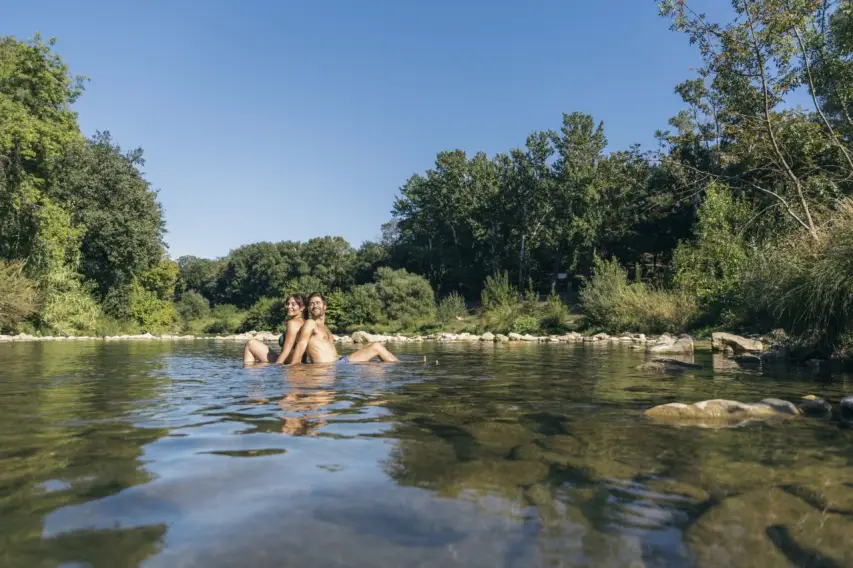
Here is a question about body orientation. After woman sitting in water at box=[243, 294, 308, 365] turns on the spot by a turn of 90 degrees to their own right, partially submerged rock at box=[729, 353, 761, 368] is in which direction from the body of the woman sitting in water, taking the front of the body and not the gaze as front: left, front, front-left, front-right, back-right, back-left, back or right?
right

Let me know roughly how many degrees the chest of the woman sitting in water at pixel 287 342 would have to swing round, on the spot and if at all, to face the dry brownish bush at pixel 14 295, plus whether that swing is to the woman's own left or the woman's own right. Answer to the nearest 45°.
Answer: approximately 45° to the woman's own right

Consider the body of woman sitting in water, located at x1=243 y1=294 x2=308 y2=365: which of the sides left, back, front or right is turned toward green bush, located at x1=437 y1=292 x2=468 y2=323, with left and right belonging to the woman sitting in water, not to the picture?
right

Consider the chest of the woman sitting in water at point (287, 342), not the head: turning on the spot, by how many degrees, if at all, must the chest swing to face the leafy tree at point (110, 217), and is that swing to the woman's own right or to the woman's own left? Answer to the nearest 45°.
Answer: approximately 90° to the woman's own right

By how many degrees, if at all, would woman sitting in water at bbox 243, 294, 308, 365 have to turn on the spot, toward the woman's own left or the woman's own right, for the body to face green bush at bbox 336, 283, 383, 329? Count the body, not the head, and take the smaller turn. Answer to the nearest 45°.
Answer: approximately 90° to the woman's own right

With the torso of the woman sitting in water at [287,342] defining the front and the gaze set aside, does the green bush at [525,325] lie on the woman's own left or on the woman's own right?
on the woman's own right

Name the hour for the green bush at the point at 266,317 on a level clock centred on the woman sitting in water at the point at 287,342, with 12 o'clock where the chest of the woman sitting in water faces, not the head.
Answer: The green bush is roughly at 3 o'clock from the woman sitting in water.

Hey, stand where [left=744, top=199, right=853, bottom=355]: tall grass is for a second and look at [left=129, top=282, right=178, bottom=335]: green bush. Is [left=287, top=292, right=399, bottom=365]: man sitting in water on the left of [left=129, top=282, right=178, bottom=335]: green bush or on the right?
left

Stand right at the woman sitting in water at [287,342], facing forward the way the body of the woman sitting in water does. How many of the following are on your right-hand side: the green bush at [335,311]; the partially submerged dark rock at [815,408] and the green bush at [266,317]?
2

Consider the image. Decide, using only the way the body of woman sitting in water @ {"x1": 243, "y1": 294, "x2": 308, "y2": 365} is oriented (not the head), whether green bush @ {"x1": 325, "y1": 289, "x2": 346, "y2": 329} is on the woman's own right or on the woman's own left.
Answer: on the woman's own right

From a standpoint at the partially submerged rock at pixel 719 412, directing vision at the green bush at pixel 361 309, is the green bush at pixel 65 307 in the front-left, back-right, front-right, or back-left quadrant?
front-left

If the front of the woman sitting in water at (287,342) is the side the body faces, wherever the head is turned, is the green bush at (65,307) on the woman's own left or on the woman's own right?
on the woman's own right

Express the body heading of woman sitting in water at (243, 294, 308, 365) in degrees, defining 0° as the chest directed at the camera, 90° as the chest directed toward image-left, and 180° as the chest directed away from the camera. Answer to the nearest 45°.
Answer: approximately 90°

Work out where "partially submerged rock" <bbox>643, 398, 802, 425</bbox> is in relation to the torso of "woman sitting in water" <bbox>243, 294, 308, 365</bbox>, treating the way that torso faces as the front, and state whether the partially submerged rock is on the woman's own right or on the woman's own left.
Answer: on the woman's own left

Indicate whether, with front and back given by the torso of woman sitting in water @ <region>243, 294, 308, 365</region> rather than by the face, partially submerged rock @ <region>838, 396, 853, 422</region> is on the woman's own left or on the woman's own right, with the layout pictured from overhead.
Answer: on the woman's own left
